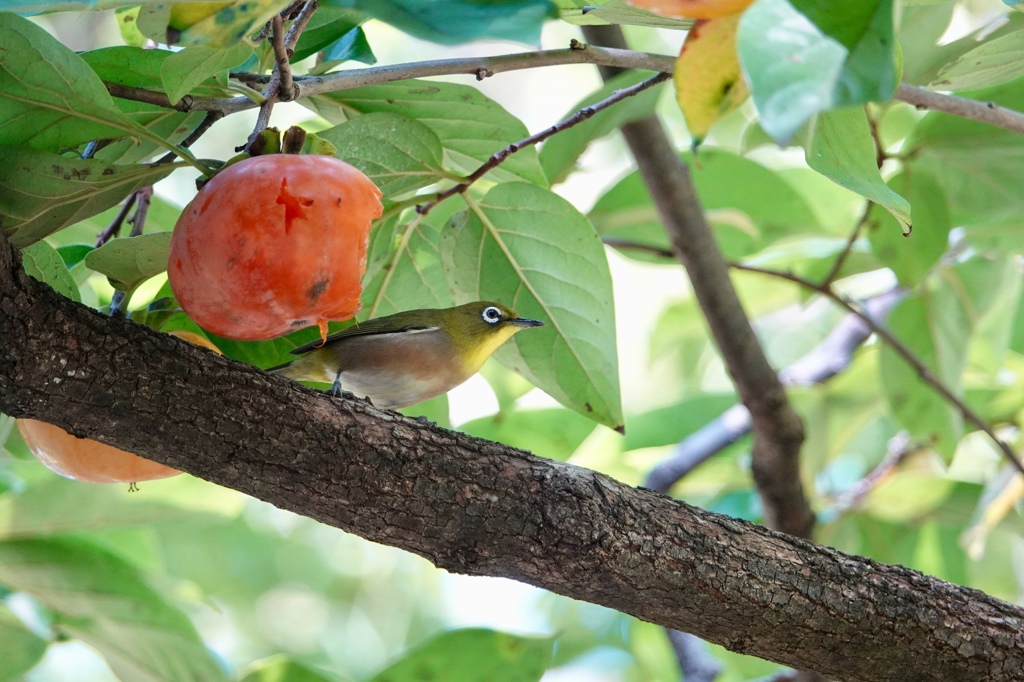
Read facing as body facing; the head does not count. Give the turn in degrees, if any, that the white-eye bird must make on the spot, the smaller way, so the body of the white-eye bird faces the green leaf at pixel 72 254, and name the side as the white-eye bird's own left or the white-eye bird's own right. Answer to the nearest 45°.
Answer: approximately 135° to the white-eye bird's own right

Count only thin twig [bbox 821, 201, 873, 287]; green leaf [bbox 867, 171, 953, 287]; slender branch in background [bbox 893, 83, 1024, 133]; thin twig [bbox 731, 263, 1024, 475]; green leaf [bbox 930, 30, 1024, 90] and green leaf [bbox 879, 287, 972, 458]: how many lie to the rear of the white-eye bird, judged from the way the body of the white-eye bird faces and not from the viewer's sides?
0

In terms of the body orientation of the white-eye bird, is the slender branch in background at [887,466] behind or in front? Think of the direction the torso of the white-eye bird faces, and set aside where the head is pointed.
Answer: in front

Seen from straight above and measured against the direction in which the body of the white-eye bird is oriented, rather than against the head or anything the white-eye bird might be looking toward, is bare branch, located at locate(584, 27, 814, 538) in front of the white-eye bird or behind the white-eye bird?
in front

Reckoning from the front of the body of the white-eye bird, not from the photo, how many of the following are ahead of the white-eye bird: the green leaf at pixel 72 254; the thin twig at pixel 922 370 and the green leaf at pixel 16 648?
1

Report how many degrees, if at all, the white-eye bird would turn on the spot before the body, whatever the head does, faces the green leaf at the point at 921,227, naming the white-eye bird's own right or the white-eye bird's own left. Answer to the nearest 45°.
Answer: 0° — it already faces it

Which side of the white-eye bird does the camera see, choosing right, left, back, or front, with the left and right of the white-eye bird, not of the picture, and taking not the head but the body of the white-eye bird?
right

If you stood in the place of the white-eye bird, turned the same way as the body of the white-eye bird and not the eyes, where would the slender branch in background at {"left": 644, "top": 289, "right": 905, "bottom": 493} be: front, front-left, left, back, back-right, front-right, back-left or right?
front-left
